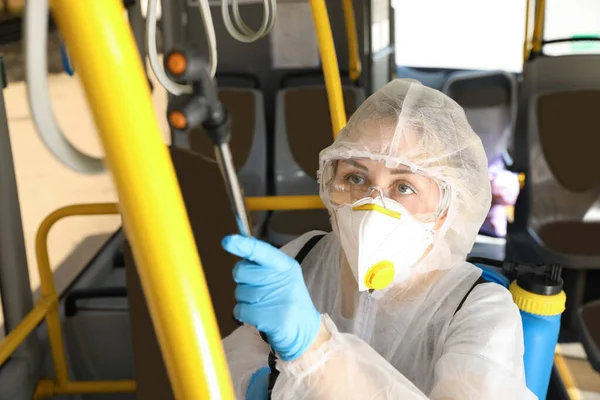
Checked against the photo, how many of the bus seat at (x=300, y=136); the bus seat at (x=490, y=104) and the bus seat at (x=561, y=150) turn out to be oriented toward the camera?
3

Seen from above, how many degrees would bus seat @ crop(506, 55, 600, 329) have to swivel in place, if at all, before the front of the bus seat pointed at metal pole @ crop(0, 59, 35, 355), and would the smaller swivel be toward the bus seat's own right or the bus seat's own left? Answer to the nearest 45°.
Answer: approximately 45° to the bus seat's own right

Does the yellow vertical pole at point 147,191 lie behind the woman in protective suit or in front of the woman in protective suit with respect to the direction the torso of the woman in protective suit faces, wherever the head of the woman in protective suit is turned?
in front

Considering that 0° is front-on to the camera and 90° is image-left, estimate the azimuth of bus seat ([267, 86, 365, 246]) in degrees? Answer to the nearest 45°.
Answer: approximately 0°

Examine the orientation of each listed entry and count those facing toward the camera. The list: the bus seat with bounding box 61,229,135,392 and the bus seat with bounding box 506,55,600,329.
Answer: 1

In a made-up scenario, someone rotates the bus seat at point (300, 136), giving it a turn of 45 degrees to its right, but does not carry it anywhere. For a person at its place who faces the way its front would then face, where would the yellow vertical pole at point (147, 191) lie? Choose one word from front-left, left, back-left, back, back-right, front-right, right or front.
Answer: front-left

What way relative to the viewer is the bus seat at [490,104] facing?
toward the camera

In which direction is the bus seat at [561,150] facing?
toward the camera

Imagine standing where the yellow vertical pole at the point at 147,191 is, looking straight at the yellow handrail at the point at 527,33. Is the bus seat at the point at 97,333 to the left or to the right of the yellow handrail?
left
